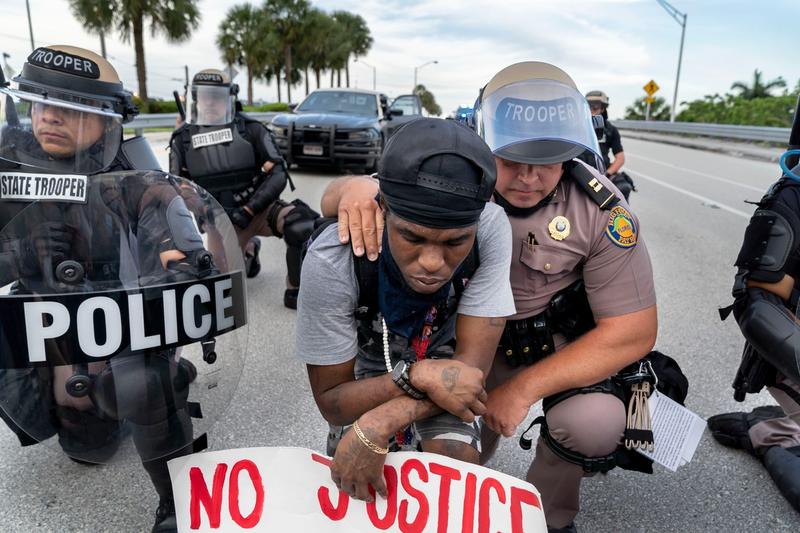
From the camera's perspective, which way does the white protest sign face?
toward the camera

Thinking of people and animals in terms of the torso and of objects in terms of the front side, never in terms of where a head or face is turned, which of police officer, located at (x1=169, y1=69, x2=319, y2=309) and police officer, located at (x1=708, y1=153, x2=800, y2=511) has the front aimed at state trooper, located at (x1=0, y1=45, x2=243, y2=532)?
police officer, located at (x1=169, y1=69, x2=319, y2=309)

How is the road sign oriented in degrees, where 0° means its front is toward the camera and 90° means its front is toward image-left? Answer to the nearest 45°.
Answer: approximately 0°

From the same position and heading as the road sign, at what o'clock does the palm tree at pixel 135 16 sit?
The palm tree is roughly at 2 o'clock from the road sign.

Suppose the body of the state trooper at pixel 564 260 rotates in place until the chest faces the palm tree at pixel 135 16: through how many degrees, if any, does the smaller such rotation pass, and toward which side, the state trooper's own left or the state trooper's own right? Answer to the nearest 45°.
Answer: approximately 90° to the state trooper's own right

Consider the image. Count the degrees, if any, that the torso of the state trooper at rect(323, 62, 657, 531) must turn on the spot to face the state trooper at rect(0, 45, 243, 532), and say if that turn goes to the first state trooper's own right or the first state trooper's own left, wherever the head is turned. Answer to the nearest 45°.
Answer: approximately 45° to the first state trooper's own right

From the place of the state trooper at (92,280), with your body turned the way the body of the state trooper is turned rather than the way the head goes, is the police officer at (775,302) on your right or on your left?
on your left

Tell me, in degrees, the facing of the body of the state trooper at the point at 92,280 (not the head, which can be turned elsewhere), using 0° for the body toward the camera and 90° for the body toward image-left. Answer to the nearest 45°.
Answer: approximately 45°

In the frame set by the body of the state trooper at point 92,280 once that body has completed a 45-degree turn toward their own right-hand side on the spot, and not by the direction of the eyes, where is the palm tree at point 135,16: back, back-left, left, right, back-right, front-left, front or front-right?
right

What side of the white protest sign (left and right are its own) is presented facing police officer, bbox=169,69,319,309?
back

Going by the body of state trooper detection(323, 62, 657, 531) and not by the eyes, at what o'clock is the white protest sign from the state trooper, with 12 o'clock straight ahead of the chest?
The white protest sign is roughly at 12 o'clock from the state trooper.

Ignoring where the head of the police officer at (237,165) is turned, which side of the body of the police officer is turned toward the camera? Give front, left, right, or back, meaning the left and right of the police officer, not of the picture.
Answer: front
